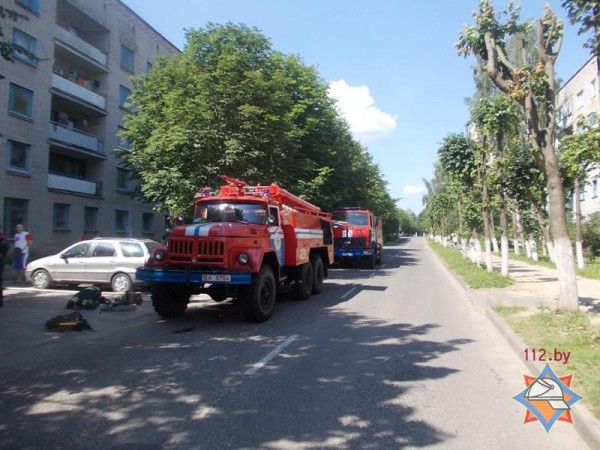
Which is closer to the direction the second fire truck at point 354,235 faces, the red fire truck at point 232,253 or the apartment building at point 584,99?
the red fire truck

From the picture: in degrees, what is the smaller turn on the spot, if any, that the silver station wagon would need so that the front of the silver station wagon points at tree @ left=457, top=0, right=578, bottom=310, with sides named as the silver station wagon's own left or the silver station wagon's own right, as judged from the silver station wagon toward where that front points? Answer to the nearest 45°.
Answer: approximately 135° to the silver station wagon's own left

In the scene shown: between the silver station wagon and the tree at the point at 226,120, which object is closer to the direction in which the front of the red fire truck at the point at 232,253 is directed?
the silver station wagon

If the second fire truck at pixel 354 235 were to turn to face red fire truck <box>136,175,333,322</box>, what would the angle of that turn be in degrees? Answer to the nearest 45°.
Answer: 0° — it already faces it

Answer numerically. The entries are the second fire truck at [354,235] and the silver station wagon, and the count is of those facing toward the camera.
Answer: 1

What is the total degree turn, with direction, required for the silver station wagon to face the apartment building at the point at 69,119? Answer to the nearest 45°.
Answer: approximately 90° to its right

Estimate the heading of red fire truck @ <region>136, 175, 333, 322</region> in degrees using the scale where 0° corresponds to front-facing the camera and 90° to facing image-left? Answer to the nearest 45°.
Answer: approximately 45°

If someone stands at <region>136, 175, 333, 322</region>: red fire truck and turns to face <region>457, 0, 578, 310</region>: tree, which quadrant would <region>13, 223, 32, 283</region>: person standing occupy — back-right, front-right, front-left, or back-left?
back-left

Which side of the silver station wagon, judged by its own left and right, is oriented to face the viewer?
left

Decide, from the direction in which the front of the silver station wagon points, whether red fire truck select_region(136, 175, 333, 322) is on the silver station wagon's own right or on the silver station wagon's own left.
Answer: on the silver station wagon's own left
